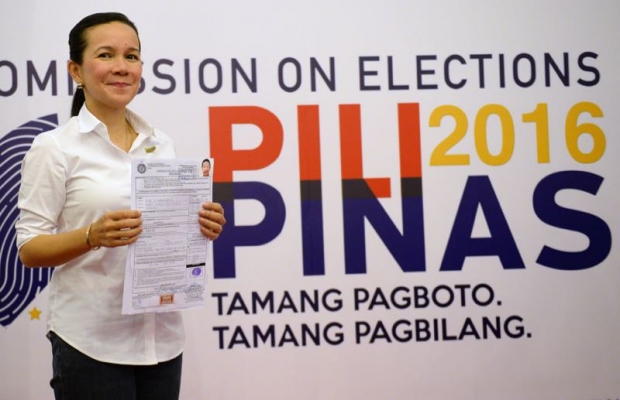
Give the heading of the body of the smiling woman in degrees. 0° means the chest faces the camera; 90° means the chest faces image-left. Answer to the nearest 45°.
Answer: approximately 315°
